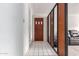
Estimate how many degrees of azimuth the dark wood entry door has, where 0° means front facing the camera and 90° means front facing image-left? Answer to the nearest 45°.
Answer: approximately 0°
